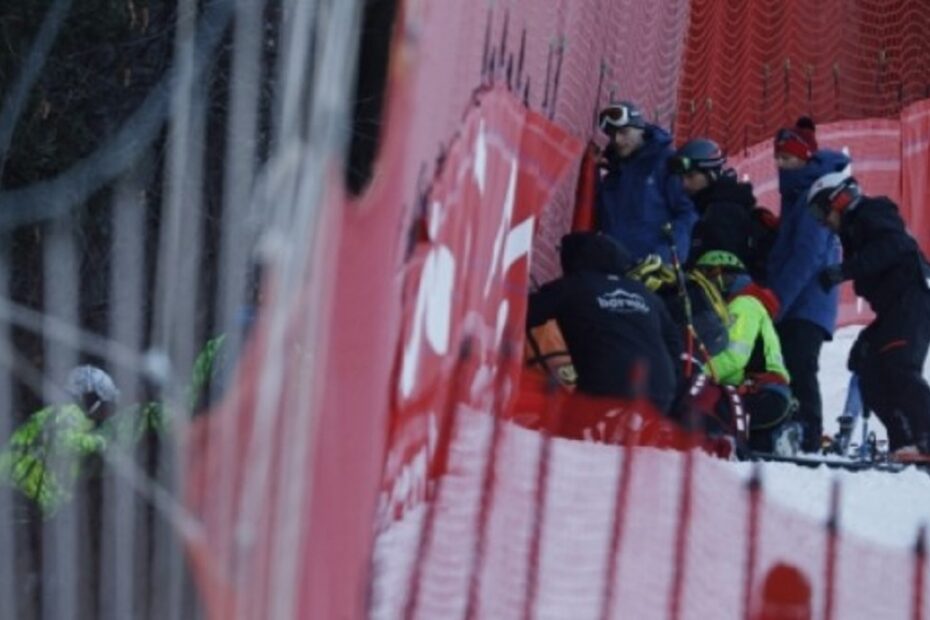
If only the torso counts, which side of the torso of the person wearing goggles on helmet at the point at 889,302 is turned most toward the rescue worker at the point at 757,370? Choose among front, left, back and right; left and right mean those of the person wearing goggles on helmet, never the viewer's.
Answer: front

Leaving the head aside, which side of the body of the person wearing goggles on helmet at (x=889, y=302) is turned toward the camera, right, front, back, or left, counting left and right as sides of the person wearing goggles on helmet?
left

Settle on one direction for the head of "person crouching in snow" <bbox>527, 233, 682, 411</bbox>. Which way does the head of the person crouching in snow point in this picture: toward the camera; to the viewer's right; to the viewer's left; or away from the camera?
away from the camera

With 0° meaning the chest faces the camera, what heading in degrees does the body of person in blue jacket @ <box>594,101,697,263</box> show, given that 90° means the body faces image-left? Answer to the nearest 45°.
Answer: approximately 45°

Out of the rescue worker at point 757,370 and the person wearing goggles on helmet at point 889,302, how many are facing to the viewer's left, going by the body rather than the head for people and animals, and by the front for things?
2

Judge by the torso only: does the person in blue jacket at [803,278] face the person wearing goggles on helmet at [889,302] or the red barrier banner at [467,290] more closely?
the red barrier banner

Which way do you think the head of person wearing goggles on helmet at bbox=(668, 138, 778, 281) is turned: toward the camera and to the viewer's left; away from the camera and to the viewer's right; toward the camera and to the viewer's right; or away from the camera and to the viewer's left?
toward the camera and to the viewer's left

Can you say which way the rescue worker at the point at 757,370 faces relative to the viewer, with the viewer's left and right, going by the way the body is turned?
facing to the left of the viewer

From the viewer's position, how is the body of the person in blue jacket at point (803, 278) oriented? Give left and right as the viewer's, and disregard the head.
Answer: facing the viewer and to the left of the viewer

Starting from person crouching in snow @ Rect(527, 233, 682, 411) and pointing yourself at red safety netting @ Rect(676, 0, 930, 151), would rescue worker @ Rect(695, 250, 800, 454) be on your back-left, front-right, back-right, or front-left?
front-right

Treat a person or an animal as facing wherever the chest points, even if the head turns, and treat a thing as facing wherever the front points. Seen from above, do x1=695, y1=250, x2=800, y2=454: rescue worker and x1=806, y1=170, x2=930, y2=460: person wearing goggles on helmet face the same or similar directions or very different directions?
same or similar directions
